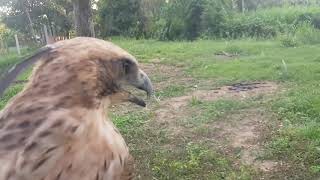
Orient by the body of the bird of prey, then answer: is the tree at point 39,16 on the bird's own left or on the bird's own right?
on the bird's own left
